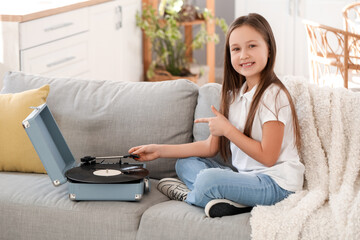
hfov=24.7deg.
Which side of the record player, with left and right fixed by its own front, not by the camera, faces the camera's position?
right

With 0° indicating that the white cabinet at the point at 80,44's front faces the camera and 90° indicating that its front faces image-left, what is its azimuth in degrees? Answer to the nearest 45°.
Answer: approximately 45°

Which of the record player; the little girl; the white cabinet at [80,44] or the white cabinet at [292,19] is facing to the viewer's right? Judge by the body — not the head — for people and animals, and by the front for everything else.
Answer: the record player
